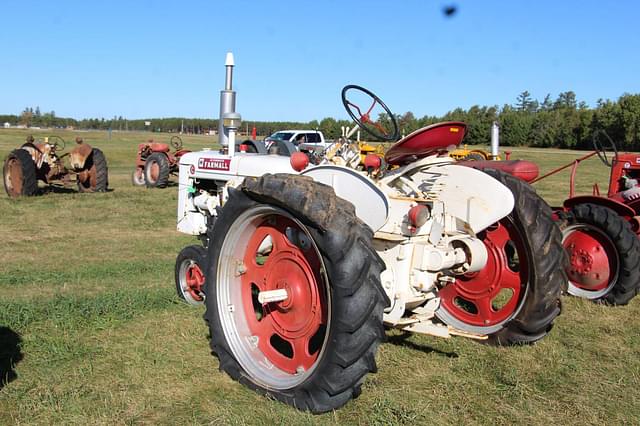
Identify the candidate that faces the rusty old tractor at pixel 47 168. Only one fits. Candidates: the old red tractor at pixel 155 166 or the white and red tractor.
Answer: the white and red tractor

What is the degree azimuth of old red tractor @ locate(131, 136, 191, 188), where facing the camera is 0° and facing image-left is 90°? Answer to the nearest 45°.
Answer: approximately 135°

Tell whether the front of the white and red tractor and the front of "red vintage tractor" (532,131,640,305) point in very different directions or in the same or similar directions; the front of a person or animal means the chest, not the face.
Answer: very different directions

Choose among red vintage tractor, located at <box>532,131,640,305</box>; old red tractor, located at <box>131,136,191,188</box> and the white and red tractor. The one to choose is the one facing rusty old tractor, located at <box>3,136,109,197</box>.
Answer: the white and red tractor

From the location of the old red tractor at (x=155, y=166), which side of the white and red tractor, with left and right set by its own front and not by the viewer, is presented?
front

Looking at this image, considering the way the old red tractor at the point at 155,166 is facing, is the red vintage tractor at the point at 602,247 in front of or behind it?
behind

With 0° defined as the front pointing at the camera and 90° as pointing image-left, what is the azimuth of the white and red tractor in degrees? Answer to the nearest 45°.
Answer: approximately 135°

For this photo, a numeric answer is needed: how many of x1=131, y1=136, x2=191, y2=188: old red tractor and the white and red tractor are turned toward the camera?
0

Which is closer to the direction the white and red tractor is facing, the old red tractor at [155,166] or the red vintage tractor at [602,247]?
the old red tractor

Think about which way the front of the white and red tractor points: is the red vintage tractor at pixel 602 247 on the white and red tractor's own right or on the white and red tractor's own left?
on the white and red tractor's own right

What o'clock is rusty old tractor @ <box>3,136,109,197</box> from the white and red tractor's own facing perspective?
The rusty old tractor is roughly at 12 o'clock from the white and red tractor.
